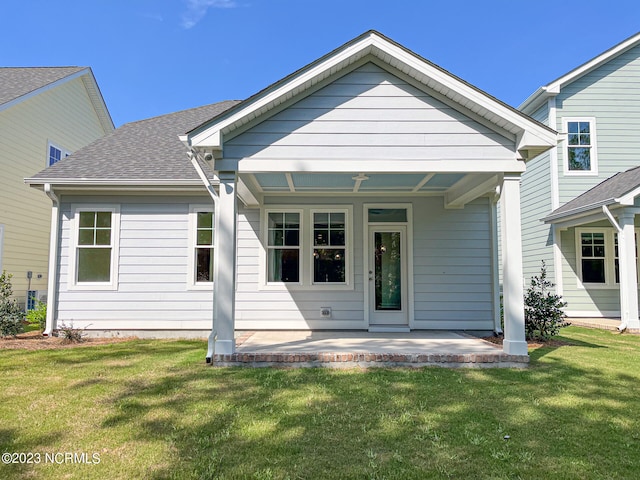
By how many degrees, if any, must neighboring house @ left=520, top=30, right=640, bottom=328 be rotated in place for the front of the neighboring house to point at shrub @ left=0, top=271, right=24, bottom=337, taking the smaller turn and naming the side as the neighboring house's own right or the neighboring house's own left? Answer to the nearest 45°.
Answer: approximately 45° to the neighboring house's own right

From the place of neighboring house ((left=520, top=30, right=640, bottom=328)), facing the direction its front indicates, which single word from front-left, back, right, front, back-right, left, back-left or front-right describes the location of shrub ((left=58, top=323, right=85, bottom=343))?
front-right

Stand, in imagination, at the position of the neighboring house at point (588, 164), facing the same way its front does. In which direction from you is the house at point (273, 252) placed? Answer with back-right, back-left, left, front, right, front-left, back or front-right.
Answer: front-right

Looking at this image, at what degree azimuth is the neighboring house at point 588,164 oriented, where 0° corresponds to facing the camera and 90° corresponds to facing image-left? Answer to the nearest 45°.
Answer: approximately 0°
